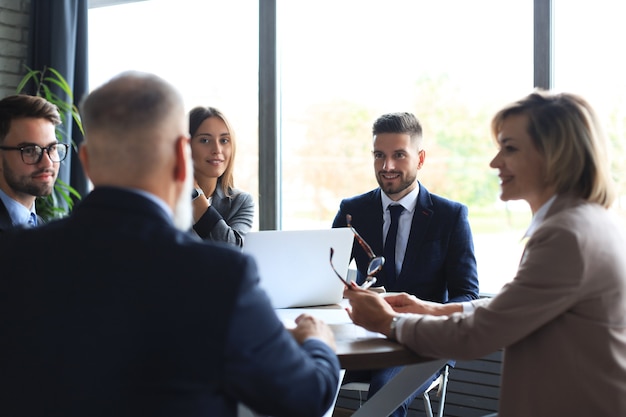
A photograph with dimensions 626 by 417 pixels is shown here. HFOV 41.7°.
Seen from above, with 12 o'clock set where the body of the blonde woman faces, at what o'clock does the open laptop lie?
The open laptop is roughly at 1 o'clock from the blonde woman.

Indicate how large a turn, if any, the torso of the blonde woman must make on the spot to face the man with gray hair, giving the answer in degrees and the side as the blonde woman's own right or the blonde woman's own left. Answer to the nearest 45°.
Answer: approximately 45° to the blonde woman's own left

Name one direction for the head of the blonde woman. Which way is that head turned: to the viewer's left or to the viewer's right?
to the viewer's left

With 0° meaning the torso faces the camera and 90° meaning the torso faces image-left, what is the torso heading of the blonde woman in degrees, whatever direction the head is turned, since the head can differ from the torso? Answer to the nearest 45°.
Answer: approximately 90°

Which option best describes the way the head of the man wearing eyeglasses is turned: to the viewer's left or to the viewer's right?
to the viewer's right
